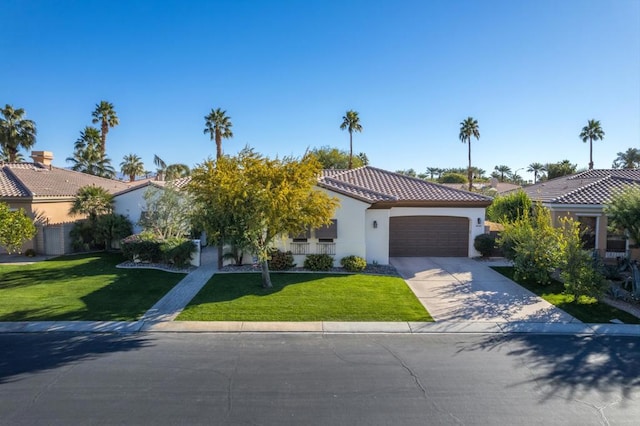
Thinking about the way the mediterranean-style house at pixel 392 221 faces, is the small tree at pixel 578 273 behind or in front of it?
in front

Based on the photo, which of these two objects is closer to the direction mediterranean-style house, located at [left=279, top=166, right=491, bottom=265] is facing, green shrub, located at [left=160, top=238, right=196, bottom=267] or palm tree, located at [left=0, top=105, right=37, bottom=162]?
the green shrub

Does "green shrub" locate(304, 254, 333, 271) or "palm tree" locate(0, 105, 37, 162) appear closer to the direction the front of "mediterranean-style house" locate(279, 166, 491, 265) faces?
the green shrub

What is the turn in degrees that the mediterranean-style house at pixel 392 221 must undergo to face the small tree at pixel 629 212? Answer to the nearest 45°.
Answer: approximately 45° to its left

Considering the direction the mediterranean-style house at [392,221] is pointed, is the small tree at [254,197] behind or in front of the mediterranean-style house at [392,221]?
in front

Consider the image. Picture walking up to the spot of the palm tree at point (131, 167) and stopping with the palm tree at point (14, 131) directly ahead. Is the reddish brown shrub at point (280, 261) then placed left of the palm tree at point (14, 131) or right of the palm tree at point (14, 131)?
left

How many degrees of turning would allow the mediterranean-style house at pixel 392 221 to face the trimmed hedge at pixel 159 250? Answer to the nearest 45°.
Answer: approximately 90° to its right

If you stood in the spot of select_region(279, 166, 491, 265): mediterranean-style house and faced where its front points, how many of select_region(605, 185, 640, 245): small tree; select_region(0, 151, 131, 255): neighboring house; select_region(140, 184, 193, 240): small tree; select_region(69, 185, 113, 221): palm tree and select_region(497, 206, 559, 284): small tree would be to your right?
3

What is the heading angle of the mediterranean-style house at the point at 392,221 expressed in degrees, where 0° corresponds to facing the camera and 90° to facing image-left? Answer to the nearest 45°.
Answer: approximately 0°

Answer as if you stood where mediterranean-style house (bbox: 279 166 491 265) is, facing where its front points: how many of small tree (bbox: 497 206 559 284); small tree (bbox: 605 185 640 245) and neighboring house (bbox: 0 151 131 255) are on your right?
1

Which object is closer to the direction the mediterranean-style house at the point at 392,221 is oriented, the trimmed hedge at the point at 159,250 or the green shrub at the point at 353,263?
the green shrub

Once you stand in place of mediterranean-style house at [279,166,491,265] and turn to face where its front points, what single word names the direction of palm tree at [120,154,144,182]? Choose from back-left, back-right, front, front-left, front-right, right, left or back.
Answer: back-right

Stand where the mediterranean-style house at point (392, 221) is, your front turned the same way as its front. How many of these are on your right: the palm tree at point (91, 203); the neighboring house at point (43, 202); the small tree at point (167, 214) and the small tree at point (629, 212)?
3

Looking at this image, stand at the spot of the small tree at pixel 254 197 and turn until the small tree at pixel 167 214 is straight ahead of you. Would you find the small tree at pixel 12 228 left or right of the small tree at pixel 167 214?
left

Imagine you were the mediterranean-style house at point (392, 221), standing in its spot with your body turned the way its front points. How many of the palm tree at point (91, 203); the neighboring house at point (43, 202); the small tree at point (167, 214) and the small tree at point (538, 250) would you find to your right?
3
